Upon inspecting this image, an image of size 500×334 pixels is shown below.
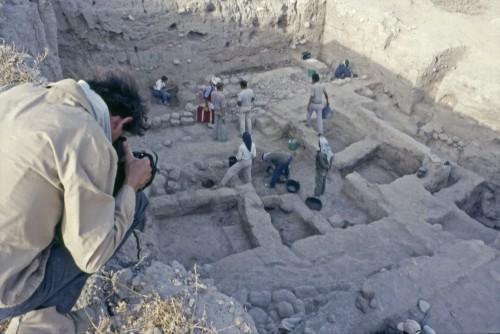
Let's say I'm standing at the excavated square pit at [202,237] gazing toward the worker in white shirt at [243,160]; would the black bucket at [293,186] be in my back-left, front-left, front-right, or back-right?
front-right

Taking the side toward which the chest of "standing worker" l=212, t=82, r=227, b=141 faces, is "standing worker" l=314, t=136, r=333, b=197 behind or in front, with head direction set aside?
in front

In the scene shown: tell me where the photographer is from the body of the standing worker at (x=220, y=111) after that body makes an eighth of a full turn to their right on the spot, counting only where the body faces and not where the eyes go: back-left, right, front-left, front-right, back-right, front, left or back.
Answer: front-right

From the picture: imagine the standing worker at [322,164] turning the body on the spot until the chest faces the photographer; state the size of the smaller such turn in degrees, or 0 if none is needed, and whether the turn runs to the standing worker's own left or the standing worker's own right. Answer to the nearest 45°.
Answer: approximately 90° to the standing worker's own left

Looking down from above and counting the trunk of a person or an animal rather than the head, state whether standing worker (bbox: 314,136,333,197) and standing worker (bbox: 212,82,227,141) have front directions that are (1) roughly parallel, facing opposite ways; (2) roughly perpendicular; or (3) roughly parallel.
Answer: roughly parallel, facing opposite ways
